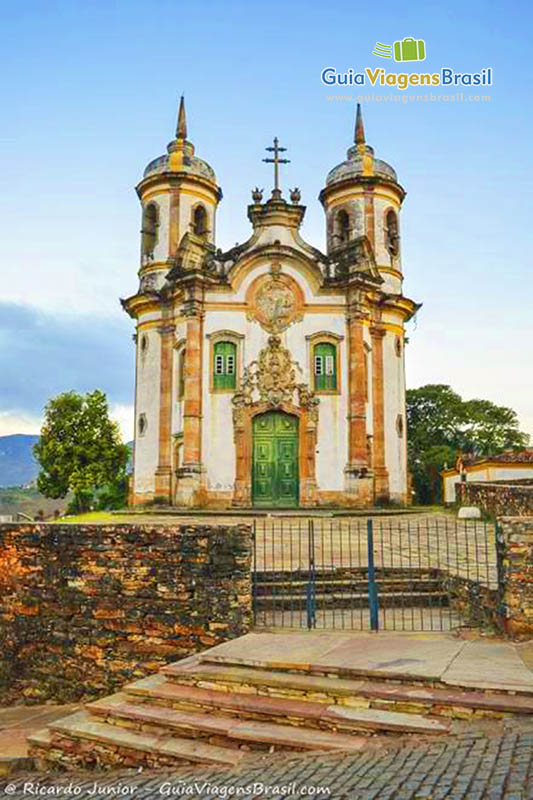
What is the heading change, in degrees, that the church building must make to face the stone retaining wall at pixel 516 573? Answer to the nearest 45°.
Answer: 0° — it already faces it

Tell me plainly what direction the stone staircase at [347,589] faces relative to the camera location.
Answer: facing the viewer

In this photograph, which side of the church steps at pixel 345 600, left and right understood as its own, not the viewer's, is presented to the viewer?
front

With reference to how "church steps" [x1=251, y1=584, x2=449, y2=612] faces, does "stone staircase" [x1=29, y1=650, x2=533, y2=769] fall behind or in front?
in front

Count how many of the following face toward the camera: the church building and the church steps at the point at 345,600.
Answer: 2

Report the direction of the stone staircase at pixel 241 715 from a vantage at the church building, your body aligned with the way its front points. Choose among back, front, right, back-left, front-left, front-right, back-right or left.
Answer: front

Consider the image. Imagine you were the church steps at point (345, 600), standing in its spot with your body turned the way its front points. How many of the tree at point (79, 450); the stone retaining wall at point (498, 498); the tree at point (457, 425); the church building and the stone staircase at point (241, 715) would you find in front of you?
1

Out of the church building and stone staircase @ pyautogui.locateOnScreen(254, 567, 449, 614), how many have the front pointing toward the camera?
2

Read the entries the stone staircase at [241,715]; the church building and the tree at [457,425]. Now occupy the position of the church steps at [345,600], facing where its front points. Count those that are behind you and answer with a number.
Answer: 2
